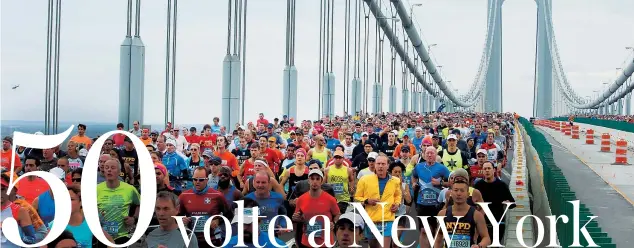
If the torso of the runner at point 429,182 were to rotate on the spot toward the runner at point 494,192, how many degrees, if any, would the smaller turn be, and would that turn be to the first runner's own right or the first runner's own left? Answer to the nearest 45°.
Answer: approximately 45° to the first runner's own left

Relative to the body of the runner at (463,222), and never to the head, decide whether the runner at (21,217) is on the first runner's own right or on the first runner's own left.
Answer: on the first runner's own right

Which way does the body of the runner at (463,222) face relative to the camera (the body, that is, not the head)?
toward the camera

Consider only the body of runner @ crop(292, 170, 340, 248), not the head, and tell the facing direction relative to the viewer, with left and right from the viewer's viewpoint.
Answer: facing the viewer
